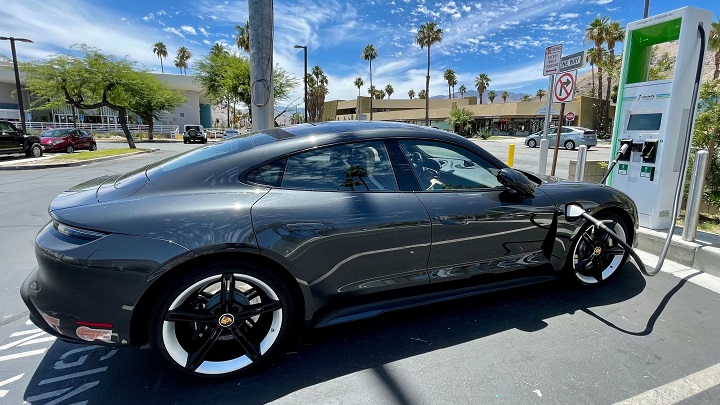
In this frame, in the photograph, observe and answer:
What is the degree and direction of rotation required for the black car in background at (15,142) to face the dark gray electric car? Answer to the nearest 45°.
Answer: approximately 90° to its right

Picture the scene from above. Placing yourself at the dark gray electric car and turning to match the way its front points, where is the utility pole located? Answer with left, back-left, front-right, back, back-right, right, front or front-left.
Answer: front-left

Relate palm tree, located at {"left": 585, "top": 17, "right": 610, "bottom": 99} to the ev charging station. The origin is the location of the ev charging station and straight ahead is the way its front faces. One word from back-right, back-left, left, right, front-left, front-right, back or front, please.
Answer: back-right

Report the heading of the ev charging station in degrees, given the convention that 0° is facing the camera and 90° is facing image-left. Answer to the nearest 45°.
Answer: approximately 45°

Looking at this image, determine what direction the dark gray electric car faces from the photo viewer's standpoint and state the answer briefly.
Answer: facing away from the viewer and to the right of the viewer

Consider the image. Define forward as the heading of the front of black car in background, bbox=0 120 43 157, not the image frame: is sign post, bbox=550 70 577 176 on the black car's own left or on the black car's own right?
on the black car's own right

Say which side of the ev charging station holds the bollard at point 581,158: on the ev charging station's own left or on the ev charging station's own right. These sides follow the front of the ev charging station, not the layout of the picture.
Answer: on the ev charging station's own right

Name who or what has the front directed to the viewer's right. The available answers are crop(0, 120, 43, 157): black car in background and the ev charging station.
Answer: the black car in background

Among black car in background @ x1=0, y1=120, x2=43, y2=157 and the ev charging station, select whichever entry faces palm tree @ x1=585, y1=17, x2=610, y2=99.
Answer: the black car in background

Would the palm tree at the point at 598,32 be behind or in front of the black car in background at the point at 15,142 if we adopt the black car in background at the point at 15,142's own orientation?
in front

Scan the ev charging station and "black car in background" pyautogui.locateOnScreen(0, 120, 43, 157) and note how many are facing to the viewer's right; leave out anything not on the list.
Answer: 1

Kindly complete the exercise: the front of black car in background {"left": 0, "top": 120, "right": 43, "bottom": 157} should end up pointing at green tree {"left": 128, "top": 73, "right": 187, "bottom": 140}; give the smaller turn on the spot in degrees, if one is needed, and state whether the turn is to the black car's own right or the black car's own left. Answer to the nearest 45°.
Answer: approximately 45° to the black car's own left

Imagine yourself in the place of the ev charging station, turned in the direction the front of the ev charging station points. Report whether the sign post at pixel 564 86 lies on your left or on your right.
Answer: on your right

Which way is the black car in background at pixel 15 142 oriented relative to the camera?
to the viewer's right
